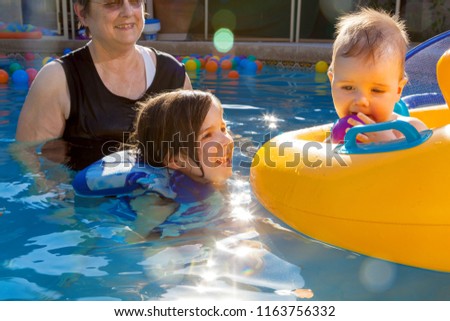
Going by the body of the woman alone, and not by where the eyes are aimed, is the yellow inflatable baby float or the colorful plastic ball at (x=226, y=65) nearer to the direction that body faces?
the yellow inflatable baby float

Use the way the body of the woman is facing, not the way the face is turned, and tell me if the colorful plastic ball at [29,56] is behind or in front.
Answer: behind

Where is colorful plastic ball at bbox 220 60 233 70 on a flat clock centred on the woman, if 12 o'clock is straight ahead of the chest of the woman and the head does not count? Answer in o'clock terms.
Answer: The colorful plastic ball is roughly at 8 o'clock from the woman.

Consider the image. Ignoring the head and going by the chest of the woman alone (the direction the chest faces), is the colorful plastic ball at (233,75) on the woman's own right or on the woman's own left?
on the woman's own left

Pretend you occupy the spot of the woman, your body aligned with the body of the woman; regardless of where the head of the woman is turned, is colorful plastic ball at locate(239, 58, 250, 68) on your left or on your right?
on your left

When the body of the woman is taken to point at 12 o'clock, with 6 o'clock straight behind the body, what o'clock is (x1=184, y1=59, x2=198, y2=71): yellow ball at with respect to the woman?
The yellow ball is roughly at 8 o'clock from the woman.

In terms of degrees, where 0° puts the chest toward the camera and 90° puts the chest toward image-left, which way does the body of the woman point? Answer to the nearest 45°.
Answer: approximately 315°
